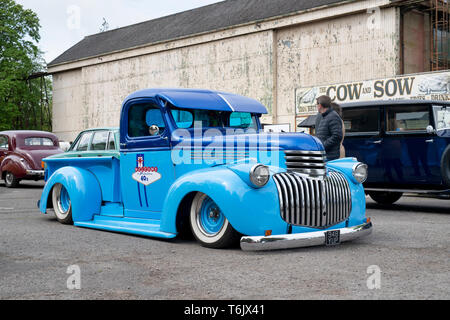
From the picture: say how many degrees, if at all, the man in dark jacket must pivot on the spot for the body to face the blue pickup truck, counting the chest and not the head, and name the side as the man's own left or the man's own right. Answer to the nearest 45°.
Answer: approximately 45° to the man's own left

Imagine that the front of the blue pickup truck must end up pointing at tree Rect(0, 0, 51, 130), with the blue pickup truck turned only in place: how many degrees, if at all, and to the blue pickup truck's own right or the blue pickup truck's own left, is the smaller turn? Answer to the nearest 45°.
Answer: approximately 135° to the blue pickup truck's own left

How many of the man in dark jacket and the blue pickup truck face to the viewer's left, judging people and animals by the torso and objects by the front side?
1

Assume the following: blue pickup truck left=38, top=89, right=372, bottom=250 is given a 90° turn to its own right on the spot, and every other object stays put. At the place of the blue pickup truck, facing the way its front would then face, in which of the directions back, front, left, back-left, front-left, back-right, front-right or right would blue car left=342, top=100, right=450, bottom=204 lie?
back

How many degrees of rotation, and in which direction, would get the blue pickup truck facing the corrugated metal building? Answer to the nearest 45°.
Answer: approximately 135° to its left

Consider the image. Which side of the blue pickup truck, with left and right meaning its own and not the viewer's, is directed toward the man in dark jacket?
left

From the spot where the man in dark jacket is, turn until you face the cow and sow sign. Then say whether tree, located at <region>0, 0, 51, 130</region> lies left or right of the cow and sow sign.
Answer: left

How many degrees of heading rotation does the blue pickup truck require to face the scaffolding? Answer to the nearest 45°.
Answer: approximately 90° to its left

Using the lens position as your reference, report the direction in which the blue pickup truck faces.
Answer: facing the viewer and to the right of the viewer

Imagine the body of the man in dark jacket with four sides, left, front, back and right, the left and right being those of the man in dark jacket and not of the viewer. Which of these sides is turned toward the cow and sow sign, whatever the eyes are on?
right

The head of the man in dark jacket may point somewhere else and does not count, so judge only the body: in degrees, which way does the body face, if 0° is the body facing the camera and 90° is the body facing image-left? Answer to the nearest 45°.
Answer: approximately 90°

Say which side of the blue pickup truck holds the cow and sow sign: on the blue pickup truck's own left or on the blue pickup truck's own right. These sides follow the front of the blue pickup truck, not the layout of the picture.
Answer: on the blue pickup truck's own left
